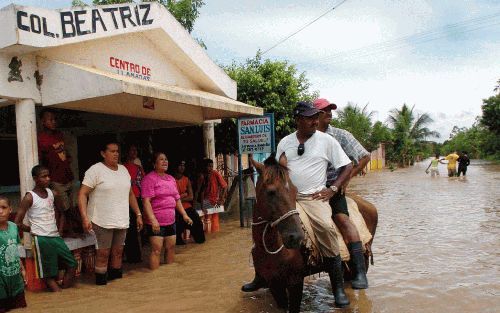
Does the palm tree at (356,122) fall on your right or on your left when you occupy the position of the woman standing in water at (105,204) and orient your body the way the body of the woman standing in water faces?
on your left

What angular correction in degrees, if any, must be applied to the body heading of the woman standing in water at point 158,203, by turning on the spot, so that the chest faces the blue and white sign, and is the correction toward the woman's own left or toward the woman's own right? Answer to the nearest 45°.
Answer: approximately 90° to the woman's own left

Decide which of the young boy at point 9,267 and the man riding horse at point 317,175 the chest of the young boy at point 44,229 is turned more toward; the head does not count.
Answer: the man riding horse

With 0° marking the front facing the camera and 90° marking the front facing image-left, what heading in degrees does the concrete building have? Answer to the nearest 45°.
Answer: approximately 315°

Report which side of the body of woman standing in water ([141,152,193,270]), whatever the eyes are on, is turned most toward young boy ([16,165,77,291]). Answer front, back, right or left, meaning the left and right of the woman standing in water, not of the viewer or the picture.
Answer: right

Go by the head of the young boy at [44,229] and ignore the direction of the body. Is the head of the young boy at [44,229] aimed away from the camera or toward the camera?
toward the camera

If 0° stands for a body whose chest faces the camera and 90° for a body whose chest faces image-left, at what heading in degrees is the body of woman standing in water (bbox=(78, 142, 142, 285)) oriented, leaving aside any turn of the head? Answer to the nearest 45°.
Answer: approximately 315°

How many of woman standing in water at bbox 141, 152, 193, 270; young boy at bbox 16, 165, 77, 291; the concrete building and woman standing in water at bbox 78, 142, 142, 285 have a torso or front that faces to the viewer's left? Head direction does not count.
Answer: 0

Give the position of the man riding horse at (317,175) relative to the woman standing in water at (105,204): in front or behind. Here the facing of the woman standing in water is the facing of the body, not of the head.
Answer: in front

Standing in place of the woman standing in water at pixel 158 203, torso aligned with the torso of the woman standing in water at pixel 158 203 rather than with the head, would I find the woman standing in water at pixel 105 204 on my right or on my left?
on my right

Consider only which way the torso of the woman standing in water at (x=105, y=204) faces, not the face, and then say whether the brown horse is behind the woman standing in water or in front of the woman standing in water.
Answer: in front

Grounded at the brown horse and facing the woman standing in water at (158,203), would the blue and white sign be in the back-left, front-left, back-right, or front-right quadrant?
front-right

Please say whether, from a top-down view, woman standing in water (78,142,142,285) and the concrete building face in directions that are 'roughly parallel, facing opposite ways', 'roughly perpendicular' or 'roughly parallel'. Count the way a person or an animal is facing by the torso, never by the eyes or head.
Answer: roughly parallel

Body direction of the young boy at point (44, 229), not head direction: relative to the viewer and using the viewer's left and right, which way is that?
facing the viewer and to the right of the viewer

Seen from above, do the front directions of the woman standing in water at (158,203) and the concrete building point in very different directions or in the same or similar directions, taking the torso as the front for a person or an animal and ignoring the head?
same or similar directions

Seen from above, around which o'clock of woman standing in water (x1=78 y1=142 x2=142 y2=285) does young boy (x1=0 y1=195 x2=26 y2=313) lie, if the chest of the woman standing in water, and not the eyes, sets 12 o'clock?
The young boy is roughly at 3 o'clock from the woman standing in water.
